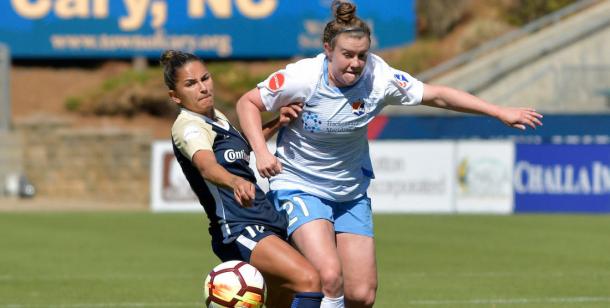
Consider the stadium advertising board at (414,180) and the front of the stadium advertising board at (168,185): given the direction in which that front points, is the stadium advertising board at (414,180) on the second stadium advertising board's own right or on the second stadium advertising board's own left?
on the second stadium advertising board's own left

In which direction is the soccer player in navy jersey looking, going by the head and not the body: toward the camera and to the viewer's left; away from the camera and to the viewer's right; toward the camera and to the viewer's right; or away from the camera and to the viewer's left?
toward the camera and to the viewer's right

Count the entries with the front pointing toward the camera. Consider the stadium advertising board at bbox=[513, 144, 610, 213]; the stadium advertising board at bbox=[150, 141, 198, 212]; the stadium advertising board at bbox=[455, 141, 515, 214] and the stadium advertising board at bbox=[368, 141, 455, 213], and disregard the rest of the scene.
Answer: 4

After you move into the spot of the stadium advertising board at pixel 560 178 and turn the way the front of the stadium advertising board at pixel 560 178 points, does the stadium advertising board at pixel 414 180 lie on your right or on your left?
on your right

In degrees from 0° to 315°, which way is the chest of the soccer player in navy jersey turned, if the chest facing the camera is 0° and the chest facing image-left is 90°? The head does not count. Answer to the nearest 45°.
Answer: approximately 315°

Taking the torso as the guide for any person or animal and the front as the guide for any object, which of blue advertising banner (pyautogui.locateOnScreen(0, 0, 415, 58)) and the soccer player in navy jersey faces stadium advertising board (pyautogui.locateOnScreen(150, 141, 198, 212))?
the blue advertising banner

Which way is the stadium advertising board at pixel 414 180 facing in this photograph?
toward the camera

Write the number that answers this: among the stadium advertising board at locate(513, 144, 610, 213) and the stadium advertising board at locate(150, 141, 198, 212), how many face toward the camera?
2

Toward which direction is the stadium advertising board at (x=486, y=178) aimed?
toward the camera

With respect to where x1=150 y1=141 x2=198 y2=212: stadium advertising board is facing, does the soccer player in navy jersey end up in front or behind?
in front

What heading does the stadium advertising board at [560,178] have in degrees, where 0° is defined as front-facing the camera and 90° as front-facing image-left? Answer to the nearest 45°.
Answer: approximately 0°

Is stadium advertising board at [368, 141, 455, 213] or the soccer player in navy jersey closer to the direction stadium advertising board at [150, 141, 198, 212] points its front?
the soccer player in navy jersey

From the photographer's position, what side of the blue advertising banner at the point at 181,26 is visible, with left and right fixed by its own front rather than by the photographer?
front

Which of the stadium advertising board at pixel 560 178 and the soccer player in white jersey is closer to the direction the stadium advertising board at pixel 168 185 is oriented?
the soccer player in white jersey

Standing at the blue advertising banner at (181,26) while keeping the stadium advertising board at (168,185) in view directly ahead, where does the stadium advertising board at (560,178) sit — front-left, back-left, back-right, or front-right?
front-left
